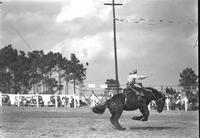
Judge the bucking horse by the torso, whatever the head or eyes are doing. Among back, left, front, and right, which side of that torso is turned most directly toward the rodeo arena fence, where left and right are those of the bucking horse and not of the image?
left

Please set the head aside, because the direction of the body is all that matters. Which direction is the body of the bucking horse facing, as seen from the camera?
to the viewer's right
